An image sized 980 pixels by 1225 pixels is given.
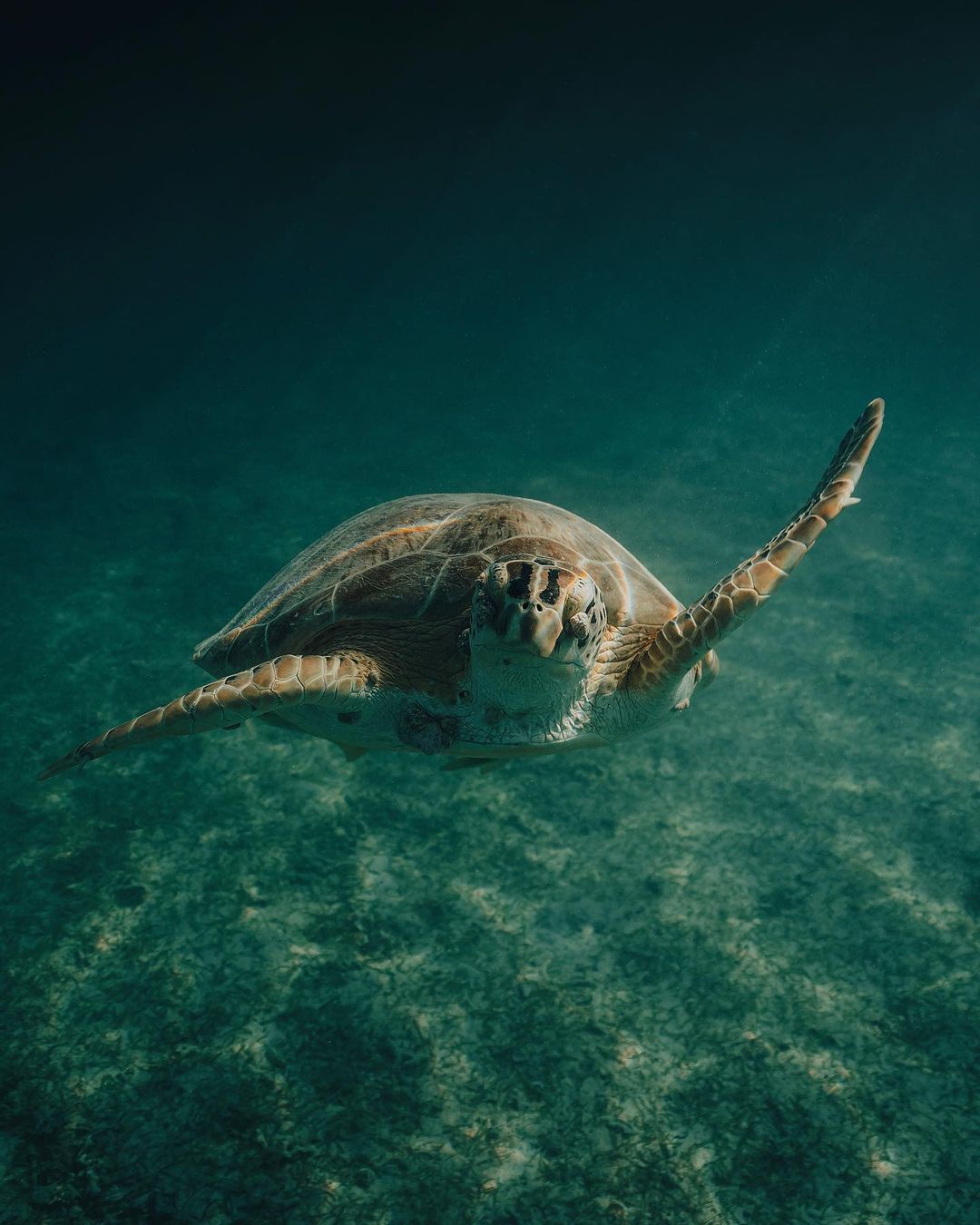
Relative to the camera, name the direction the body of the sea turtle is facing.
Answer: toward the camera
